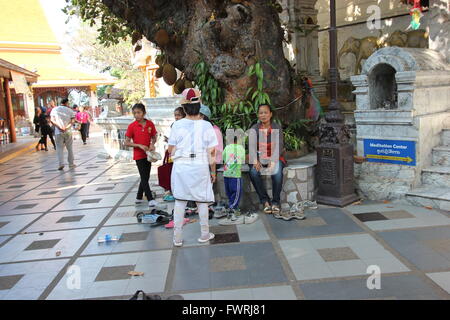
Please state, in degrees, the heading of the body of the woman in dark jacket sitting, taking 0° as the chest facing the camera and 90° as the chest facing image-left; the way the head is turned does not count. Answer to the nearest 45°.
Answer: approximately 0°

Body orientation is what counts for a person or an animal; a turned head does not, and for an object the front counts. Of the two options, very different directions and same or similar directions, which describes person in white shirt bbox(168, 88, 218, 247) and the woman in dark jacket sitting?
very different directions

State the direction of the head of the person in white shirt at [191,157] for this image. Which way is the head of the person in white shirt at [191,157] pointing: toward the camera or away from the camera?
away from the camera

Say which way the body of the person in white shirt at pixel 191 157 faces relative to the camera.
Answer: away from the camera

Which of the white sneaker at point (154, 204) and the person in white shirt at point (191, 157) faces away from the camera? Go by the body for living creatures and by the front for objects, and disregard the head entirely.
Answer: the person in white shirt

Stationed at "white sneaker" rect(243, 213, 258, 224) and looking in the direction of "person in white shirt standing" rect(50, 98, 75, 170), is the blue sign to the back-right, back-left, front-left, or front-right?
back-right

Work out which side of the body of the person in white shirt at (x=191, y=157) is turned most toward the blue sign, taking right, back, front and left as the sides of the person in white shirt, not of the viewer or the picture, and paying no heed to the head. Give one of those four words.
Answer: right
